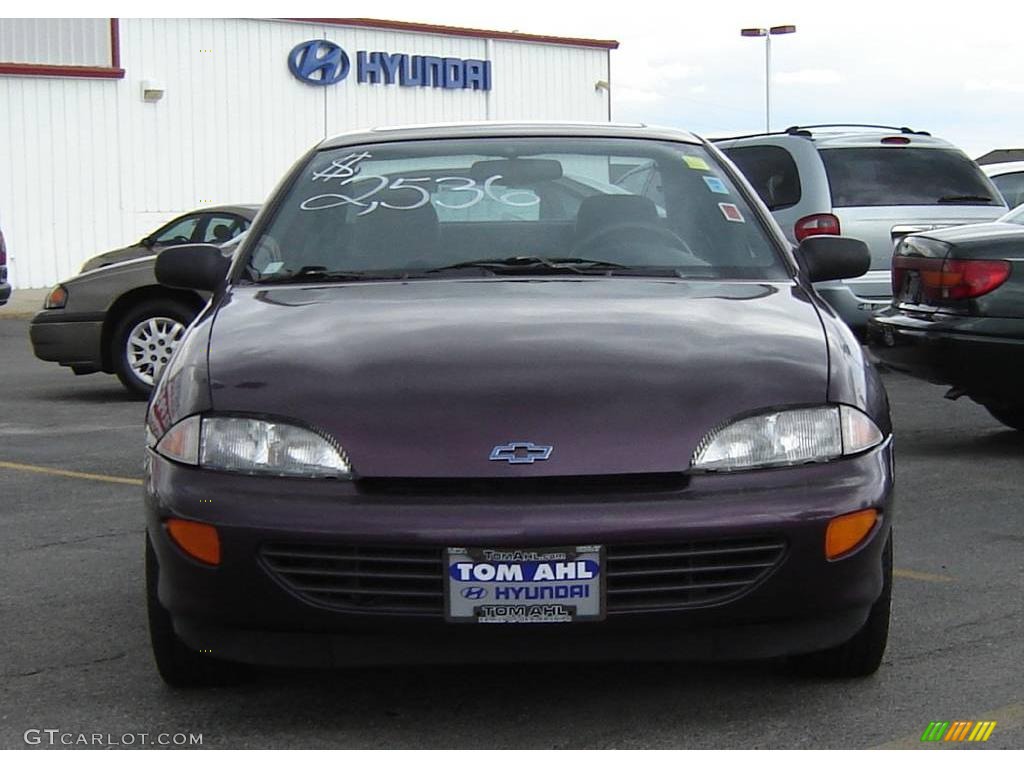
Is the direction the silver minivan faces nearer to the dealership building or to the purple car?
the dealership building

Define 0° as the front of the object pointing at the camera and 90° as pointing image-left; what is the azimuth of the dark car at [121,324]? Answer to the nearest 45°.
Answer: approximately 90°

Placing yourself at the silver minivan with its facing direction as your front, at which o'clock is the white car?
The white car is roughly at 2 o'clock from the silver minivan.

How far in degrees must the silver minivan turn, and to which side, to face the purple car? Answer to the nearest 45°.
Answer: approximately 135° to its left

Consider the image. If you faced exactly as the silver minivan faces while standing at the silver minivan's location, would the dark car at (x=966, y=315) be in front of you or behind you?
behind

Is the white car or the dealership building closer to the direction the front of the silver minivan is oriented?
the dealership building

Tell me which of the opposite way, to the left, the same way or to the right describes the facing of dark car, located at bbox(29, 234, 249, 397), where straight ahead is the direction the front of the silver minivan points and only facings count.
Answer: to the left

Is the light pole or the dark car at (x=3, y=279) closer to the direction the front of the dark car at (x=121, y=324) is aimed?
the dark car

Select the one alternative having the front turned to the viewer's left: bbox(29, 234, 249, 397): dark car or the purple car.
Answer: the dark car

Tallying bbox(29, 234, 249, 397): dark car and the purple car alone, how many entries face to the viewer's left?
1

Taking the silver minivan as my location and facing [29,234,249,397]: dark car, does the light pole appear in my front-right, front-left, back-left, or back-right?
back-right

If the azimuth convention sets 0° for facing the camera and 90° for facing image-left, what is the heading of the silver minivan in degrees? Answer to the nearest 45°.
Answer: approximately 135°

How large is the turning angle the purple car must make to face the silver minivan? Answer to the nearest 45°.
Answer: approximately 180°

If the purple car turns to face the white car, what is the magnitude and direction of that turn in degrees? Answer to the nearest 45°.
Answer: approximately 180°
